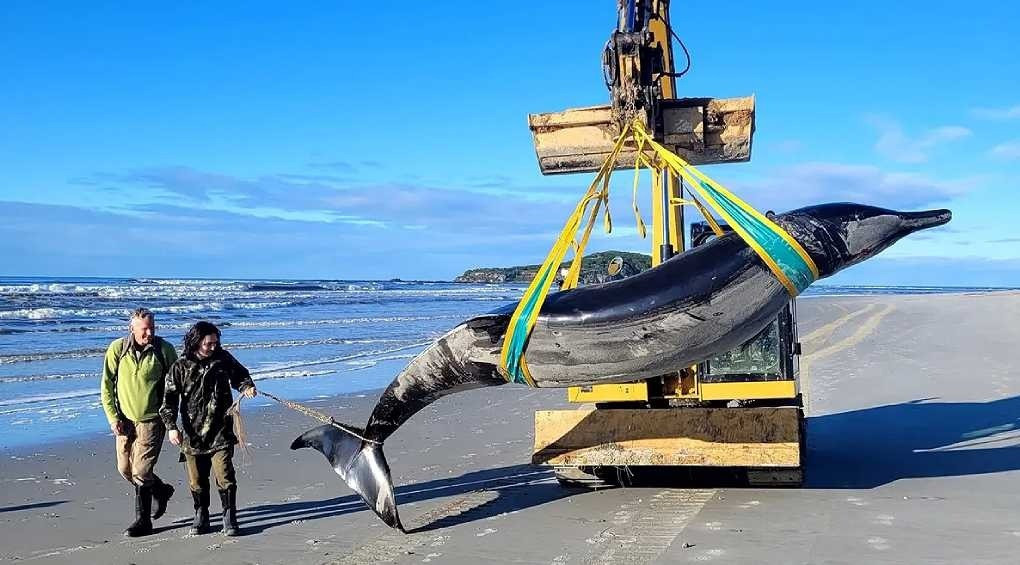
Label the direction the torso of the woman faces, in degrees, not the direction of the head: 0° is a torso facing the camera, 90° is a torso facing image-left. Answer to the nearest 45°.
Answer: approximately 0°

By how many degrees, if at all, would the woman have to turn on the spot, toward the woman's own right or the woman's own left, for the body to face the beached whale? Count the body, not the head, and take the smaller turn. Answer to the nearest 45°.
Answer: approximately 45° to the woman's own left

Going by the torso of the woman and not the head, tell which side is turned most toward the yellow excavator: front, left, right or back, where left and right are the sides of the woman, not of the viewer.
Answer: left

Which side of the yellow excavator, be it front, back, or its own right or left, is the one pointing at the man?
right

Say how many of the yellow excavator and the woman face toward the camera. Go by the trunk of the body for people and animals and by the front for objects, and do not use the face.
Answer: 2
